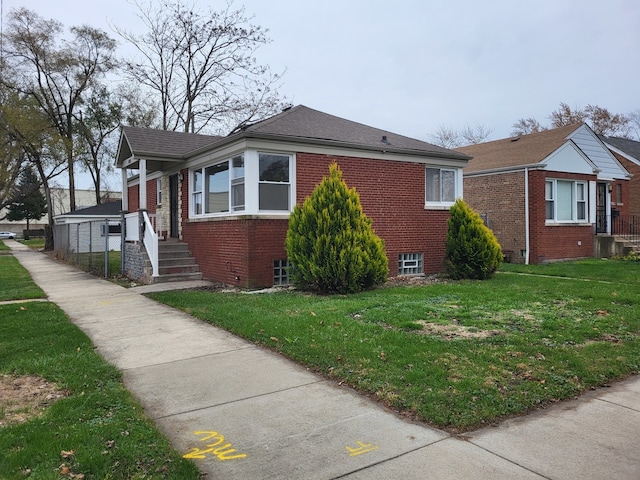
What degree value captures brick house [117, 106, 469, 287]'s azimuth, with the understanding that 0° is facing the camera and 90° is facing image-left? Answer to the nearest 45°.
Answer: approximately 45°

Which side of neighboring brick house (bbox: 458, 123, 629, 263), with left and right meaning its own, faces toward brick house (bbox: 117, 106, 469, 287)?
right

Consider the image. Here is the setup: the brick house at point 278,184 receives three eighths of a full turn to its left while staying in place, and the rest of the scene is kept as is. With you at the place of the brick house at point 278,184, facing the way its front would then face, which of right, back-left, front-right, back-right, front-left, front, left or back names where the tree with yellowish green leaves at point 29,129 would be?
back-left

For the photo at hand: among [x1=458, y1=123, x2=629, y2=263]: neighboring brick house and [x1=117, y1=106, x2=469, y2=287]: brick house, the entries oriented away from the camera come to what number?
0

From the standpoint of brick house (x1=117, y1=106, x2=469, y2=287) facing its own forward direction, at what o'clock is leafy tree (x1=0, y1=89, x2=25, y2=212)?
The leafy tree is roughly at 3 o'clock from the brick house.

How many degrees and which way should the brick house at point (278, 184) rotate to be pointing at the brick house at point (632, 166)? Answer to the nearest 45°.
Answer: approximately 180°

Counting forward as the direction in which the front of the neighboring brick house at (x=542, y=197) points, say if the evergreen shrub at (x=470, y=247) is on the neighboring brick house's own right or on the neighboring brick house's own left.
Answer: on the neighboring brick house's own right

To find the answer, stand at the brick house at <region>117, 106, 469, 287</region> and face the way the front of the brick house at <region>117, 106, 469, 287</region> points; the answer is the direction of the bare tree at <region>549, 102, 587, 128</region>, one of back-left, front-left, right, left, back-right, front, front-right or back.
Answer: back

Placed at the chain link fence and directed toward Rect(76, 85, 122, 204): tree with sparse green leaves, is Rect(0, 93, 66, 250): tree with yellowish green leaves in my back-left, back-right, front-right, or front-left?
front-left
